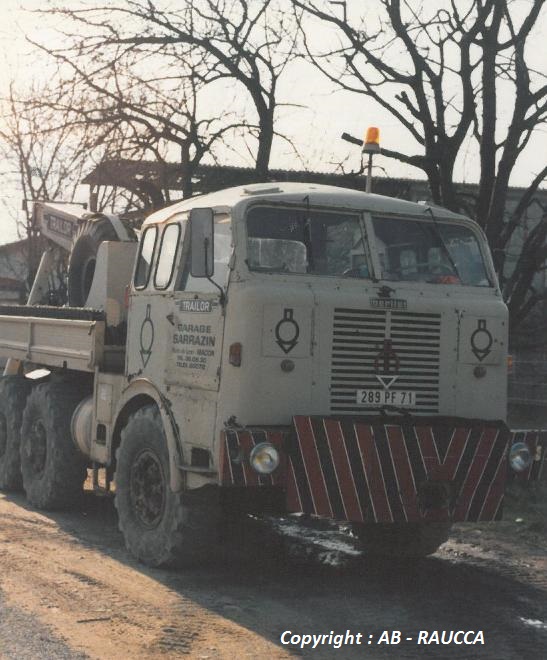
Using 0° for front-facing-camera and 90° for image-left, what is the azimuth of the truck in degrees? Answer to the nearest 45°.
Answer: approximately 315°
